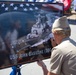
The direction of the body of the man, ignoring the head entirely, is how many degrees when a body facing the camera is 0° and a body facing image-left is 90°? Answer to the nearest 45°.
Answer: approximately 135°

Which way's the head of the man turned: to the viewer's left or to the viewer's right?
to the viewer's left

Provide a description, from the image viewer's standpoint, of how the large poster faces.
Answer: facing the viewer and to the right of the viewer
